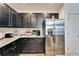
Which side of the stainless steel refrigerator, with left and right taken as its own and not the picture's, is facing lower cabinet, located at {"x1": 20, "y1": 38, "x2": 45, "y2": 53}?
right

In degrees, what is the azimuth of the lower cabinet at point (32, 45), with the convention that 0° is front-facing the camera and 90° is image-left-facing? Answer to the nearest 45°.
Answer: approximately 0°

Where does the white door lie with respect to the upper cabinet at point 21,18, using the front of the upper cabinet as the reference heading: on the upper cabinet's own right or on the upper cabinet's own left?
on the upper cabinet's own left

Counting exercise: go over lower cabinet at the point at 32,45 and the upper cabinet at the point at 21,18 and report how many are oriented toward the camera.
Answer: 2

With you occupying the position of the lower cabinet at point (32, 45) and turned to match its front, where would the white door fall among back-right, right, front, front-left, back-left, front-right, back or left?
front-left

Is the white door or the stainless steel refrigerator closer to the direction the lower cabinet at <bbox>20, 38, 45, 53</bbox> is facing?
the white door

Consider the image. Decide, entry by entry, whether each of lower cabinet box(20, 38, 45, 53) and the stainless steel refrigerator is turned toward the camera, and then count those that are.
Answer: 2

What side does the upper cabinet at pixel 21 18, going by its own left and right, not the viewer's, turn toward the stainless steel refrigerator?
left
